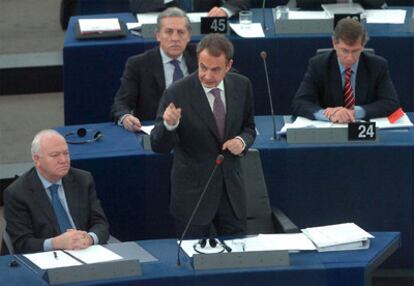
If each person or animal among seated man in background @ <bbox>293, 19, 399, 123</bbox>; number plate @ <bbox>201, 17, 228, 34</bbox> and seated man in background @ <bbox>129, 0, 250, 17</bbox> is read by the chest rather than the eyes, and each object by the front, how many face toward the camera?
3

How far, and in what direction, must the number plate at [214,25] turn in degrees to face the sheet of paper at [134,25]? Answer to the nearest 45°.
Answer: approximately 90° to its right

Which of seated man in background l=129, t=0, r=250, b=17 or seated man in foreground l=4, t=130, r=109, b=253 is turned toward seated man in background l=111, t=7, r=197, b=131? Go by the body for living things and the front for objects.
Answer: seated man in background l=129, t=0, r=250, b=17

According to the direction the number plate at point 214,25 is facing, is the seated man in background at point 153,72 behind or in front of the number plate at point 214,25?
in front

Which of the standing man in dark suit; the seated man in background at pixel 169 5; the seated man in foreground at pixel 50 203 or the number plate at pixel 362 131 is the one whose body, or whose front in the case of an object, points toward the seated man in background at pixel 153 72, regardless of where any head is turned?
the seated man in background at pixel 169 5

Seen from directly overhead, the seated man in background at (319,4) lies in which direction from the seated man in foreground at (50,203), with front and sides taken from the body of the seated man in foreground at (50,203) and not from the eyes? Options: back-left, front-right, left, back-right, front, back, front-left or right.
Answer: left

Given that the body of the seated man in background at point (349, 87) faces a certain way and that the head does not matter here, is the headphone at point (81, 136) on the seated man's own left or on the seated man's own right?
on the seated man's own right

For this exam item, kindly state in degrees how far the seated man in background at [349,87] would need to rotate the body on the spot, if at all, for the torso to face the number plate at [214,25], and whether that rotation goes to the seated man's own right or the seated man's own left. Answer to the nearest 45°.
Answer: approximately 135° to the seated man's own right

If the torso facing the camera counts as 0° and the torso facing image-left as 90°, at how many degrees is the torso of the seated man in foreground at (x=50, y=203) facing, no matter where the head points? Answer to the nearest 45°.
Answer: approximately 315°

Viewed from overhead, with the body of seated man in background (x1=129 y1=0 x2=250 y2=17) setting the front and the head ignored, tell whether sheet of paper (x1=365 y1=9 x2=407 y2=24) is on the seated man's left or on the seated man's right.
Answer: on the seated man's left

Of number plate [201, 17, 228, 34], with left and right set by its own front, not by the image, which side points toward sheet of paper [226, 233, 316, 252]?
front
